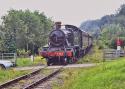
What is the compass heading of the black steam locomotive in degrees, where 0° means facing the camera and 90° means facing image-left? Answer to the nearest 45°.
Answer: approximately 45°
